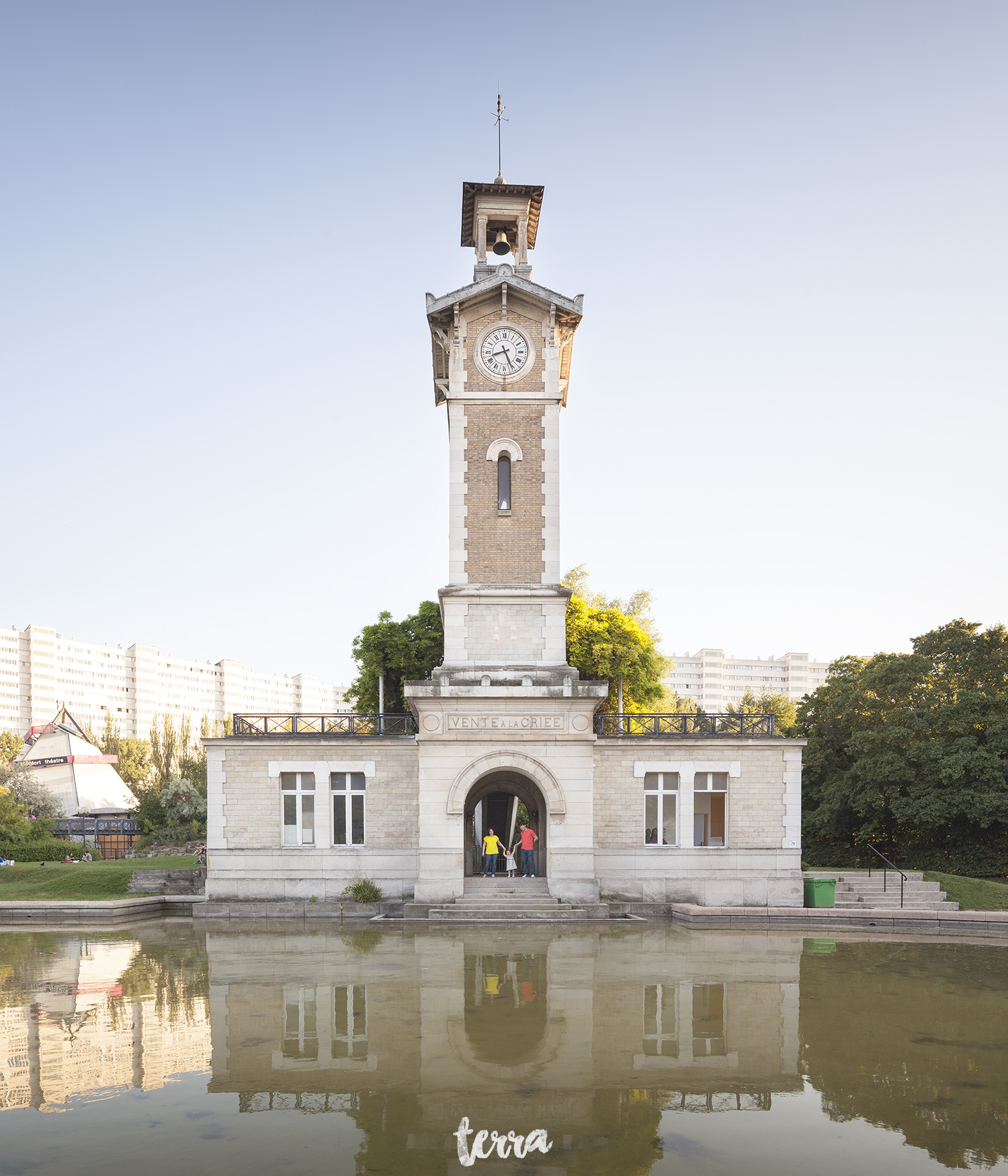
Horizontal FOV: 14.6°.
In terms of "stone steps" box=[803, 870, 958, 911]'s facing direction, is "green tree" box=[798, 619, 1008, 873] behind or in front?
behind

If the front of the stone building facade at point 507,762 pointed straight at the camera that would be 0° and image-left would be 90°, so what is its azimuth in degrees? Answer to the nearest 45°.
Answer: approximately 0°

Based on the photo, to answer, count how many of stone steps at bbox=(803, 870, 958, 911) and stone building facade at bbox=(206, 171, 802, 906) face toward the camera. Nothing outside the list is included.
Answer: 2

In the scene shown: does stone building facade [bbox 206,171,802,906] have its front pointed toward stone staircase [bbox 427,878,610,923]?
yes

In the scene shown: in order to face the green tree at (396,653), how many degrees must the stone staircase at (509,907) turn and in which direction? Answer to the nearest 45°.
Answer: approximately 180°

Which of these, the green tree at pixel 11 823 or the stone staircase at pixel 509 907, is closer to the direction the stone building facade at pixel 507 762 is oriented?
the stone staircase

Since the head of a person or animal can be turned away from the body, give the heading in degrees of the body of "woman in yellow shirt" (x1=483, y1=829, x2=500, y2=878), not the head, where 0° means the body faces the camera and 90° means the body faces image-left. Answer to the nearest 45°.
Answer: approximately 0°
